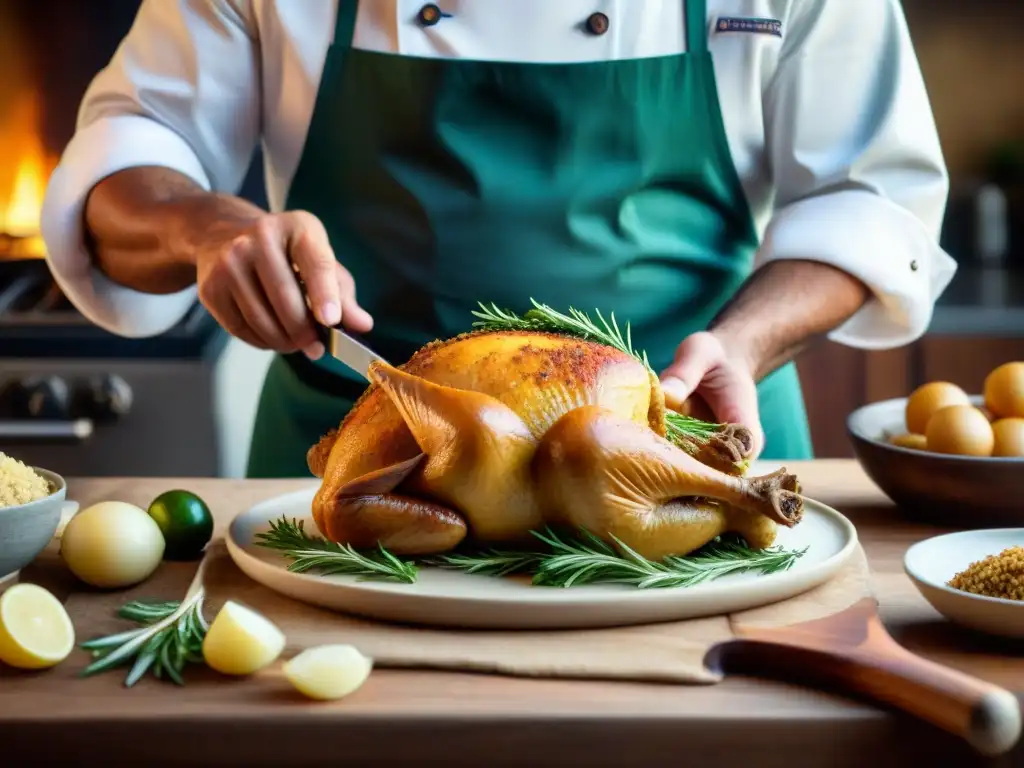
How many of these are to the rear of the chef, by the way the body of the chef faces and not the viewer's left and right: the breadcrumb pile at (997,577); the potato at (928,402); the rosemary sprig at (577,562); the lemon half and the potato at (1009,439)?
0

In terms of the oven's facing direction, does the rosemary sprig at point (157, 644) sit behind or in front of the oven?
in front

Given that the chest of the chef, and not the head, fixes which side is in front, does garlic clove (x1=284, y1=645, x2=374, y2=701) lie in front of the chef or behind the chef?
in front

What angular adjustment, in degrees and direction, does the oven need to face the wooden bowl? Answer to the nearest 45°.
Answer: approximately 45° to its left

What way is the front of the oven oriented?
toward the camera

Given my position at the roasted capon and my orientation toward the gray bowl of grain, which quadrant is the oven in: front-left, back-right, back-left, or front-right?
front-right

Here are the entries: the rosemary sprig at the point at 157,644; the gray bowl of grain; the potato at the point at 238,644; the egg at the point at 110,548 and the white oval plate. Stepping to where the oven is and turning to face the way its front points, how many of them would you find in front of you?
5

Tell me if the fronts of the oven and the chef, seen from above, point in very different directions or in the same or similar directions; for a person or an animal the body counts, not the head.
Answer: same or similar directions

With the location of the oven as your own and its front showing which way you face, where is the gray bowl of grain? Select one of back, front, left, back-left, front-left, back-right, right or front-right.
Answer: front

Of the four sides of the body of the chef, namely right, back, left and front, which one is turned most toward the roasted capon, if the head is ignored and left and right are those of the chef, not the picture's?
front

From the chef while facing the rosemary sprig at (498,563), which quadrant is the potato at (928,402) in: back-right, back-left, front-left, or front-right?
front-left

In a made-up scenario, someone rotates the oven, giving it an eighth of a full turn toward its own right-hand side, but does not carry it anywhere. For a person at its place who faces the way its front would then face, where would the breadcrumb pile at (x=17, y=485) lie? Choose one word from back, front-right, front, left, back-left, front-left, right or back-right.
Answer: front-left

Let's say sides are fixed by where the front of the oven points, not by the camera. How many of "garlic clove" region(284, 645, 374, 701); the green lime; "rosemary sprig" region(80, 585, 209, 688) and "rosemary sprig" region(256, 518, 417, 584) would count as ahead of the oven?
4

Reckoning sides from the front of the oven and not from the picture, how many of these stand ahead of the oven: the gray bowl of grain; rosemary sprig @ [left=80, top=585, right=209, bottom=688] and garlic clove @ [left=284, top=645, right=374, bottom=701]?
3

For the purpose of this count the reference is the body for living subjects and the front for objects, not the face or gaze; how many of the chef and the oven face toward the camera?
2

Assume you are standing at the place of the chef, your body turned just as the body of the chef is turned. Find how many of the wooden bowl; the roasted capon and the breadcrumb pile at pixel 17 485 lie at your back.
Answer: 0

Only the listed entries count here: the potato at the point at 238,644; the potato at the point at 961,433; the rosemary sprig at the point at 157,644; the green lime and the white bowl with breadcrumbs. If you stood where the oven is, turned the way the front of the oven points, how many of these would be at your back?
0

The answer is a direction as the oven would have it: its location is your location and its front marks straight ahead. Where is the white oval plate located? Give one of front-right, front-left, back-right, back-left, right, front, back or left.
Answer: front

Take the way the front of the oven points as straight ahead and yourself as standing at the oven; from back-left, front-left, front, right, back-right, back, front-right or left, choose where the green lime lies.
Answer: front
